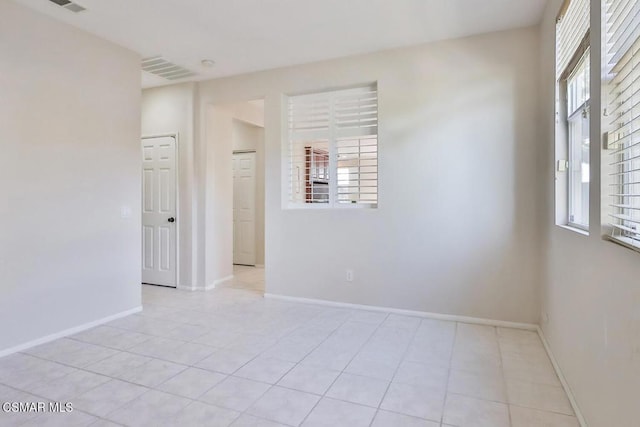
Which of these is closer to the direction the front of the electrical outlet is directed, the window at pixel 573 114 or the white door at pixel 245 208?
the window

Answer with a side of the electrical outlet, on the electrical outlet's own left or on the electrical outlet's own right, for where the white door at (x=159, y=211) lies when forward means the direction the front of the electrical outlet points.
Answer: on the electrical outlet's own right

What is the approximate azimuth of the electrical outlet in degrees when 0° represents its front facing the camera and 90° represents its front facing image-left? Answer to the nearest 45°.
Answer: approximately 0°

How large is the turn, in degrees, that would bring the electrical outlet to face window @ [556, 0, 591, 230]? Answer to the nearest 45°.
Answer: approximately 45° to its left
